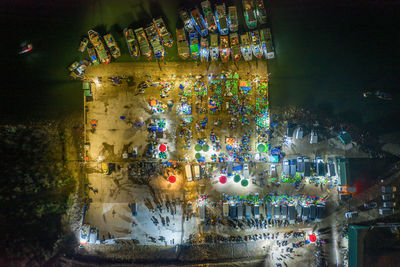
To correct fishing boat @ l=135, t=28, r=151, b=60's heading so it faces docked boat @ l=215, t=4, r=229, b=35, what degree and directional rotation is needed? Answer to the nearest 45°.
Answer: approximately 90° to its left

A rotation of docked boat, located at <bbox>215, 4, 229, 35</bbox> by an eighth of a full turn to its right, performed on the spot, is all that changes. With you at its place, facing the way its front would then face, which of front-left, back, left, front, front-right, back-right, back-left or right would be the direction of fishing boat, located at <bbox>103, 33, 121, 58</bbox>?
front-right

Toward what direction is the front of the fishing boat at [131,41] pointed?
toward the camera

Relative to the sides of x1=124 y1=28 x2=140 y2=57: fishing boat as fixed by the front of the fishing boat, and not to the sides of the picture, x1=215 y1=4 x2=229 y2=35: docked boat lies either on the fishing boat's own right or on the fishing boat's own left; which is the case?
on the fishing boat's own left

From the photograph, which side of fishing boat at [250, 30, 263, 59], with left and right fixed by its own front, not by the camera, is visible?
front

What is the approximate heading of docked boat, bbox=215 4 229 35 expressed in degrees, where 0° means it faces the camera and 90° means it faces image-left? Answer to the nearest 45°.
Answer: approximately 0°

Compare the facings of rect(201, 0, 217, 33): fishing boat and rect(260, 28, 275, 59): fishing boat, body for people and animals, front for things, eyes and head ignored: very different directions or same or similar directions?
same or similar directions

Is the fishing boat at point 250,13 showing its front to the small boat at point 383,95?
no

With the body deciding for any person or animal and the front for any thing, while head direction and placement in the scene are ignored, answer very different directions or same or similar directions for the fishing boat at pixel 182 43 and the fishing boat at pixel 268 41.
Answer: same or similar directions

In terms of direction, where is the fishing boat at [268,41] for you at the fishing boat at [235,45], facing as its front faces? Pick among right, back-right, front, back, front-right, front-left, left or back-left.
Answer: left
